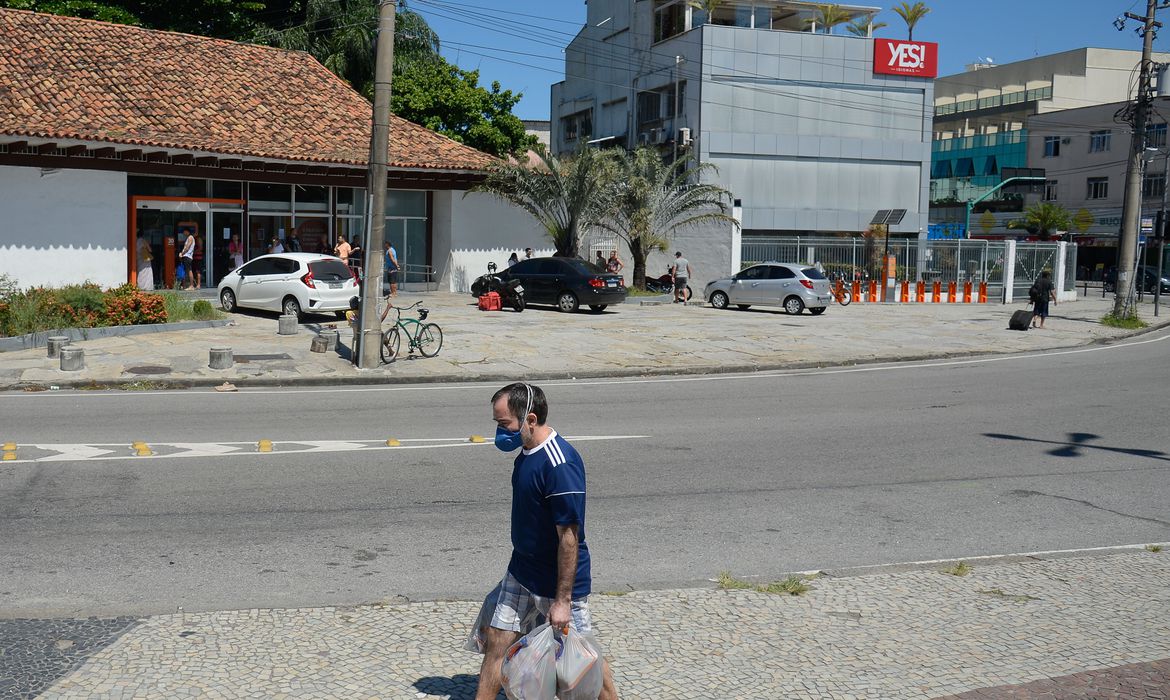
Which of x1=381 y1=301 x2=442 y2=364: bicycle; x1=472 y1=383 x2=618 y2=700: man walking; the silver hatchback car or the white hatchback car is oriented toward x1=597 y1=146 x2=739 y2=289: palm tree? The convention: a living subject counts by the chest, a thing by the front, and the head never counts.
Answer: the silver hatchback car

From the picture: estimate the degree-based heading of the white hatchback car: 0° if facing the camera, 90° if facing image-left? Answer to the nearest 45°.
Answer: approximately 135°

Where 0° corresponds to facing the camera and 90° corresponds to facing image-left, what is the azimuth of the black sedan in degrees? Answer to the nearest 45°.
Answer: approximately 135°

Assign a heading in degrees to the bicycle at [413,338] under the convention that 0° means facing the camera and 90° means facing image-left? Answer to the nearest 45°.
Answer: approximately 45°

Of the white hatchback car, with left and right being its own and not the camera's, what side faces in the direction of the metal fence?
right

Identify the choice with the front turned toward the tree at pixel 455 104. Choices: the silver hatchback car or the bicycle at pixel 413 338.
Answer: the silver hatchback car

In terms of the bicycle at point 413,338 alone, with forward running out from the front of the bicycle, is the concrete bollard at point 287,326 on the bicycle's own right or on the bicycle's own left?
on the bicycle's own right

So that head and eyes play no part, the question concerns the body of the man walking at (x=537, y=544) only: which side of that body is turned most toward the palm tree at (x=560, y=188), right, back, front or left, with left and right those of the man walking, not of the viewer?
right

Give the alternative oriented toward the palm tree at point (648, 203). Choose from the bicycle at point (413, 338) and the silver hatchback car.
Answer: the silver hatchback car

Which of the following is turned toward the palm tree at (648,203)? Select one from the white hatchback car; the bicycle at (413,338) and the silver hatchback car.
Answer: the silver hatchback car

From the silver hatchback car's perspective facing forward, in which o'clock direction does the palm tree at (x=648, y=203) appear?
The palm tree is roughly at 12 o'clock from the silver hatchback car.

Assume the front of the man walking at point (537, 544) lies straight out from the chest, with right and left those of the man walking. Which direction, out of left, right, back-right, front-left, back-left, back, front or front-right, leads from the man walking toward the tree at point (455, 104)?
right

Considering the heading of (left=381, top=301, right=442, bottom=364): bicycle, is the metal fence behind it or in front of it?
behind
